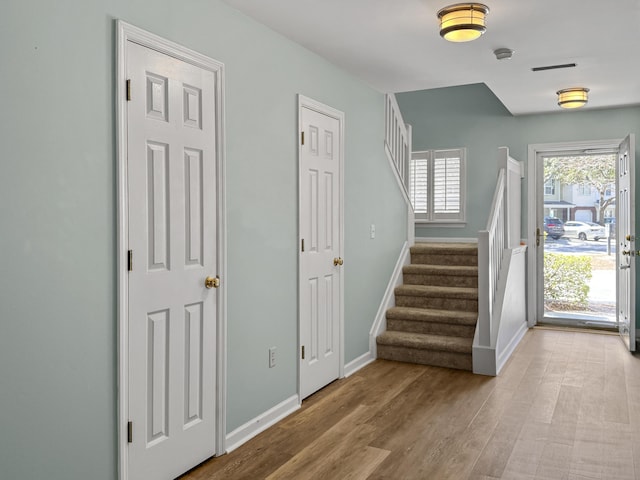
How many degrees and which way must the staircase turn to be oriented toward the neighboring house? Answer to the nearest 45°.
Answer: approximately 135° to its left

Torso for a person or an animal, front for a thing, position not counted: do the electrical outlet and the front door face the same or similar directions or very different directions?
very different directions

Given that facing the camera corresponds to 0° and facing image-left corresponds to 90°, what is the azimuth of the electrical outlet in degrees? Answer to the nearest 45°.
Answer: approximately 315°

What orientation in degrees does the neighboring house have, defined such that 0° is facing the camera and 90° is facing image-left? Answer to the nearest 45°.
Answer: approximately 0°

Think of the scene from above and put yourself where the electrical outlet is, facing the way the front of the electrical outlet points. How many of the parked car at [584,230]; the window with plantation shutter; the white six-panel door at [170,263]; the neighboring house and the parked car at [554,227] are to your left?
4

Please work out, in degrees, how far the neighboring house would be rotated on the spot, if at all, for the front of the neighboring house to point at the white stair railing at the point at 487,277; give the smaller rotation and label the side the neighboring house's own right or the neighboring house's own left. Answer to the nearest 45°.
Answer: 0° — it already faces it
